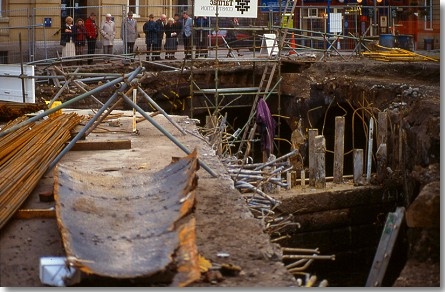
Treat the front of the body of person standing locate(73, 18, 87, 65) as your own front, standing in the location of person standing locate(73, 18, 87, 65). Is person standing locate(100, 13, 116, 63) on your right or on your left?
on your left

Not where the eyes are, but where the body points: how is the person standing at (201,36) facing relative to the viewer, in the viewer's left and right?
facing the viewer

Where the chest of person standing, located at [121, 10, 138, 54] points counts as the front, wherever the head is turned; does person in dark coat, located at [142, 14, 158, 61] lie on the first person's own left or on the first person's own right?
on the first person's own left

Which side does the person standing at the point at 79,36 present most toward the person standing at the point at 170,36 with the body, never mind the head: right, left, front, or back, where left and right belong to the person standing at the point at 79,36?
left

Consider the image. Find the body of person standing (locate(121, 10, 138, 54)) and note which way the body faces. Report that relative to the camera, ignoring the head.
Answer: toward the camera

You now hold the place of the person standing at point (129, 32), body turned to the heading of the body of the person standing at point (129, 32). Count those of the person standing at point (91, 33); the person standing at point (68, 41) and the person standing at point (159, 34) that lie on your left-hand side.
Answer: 1
